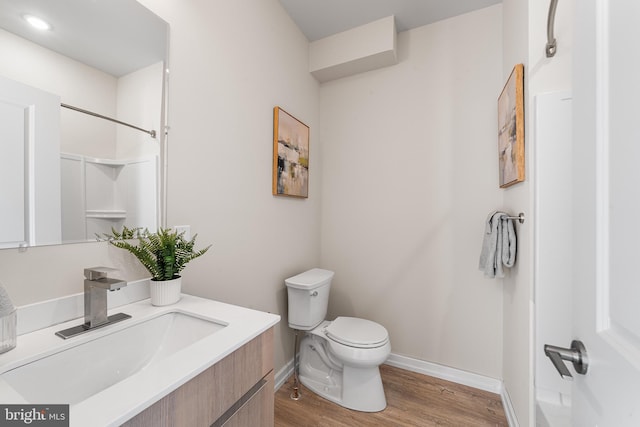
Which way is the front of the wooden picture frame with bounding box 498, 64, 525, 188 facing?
to the viewer's left

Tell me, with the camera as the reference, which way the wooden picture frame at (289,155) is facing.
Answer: facing the viewer and to the right of the viewer

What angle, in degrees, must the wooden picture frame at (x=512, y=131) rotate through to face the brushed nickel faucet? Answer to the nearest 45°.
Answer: approximately 45° to its left

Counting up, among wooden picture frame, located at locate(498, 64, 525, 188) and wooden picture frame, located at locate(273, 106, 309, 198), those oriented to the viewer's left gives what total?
1

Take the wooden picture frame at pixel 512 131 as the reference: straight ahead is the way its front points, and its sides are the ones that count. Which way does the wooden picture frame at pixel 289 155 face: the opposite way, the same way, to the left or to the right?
the opposite way

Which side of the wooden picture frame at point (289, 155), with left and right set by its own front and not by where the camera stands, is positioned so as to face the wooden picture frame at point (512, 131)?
front

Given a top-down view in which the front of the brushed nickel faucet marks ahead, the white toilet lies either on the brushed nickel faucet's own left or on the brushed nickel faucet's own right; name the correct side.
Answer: on the brushed nickel faucet's own left

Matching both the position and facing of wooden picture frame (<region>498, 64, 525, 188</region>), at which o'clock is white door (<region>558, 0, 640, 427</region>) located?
The white door is roughly at 9 o'clock from the wooden picture frame.

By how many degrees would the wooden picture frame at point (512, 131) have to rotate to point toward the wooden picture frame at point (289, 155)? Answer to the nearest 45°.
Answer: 0° — it already faces it

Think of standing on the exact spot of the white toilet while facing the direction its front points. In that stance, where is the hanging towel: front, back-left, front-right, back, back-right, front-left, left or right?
front-left
